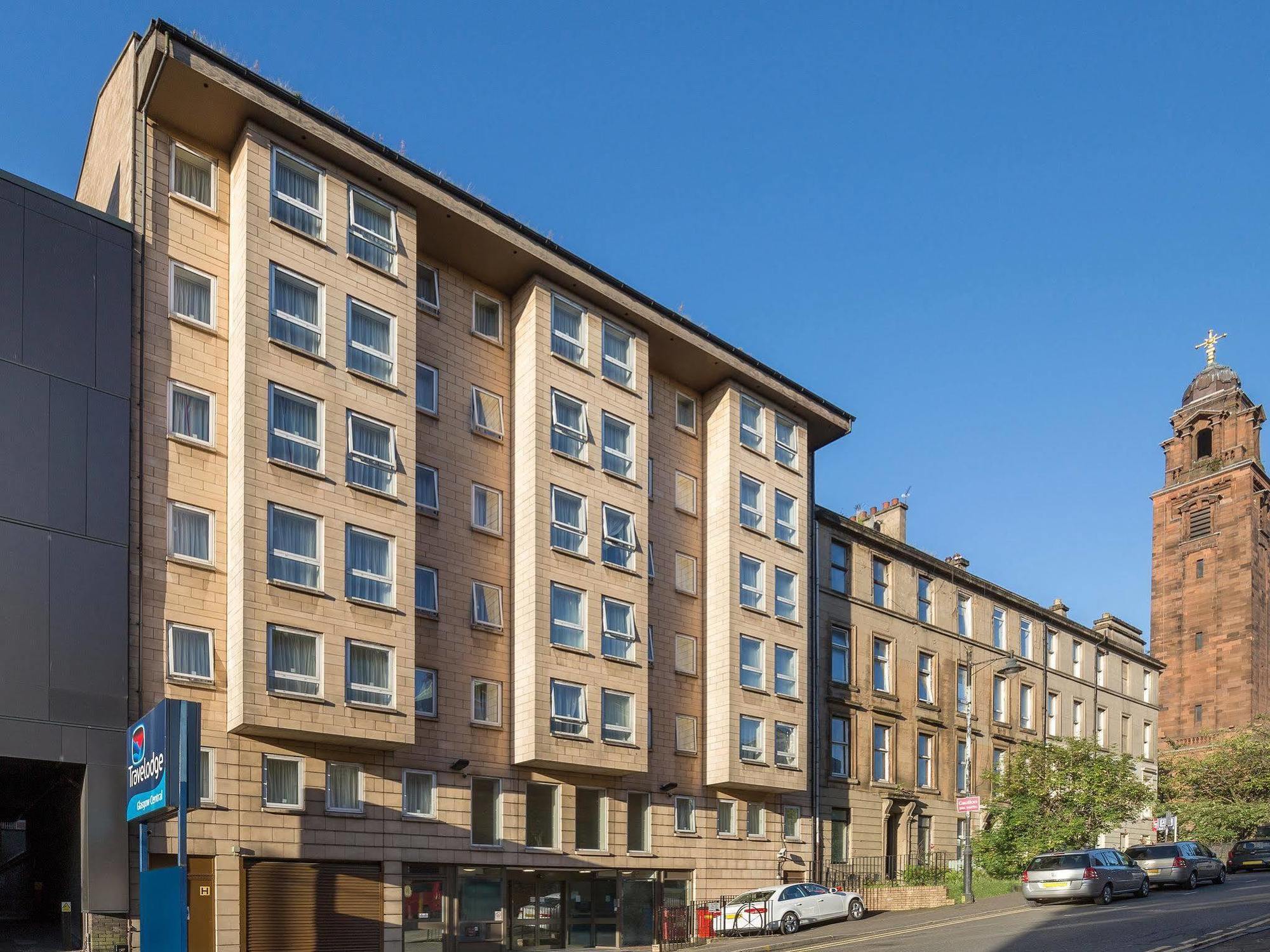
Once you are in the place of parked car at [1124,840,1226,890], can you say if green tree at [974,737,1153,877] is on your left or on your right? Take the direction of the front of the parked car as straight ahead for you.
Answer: on your left

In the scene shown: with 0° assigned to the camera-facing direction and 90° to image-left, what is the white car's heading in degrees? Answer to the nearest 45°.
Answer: approximately 225°

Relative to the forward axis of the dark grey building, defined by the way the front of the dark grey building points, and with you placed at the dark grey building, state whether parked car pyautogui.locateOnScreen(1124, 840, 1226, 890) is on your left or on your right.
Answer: on your left

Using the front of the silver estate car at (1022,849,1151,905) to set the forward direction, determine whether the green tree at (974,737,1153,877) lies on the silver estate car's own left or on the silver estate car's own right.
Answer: on the silver estate car's own left

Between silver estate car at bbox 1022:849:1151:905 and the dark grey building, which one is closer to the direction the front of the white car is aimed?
the silver estate car

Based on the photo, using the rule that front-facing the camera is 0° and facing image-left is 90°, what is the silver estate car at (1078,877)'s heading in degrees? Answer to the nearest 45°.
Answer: approximately 225°
